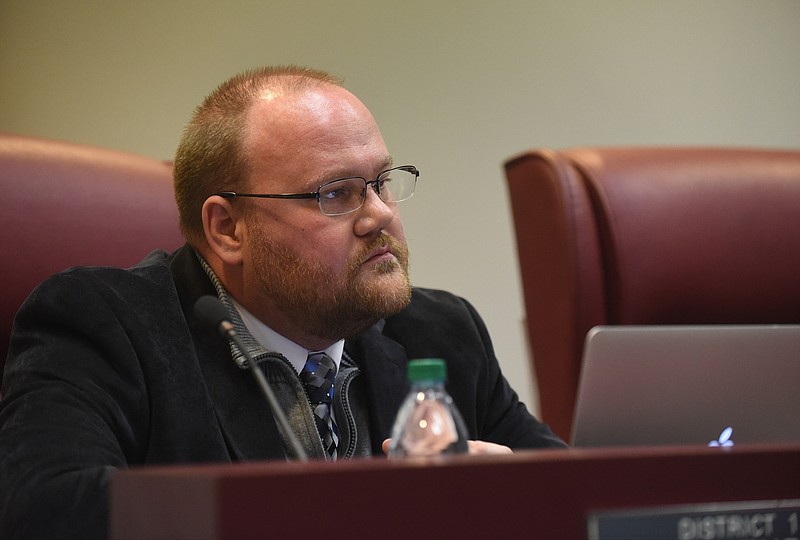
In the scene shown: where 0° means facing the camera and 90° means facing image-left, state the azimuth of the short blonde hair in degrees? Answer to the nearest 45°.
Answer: approximately 315°

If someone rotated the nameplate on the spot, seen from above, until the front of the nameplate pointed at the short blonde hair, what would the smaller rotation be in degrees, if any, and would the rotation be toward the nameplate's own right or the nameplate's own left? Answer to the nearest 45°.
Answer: approximately 135° to the nameplate's own right

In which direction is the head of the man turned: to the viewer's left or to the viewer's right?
to the viewer's right

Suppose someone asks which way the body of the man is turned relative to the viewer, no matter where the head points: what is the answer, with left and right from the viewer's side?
facing the viewer and to the right of the viewer

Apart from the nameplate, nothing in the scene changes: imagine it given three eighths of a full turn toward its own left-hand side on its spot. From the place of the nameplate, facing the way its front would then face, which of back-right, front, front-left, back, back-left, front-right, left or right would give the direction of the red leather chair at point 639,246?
front-left

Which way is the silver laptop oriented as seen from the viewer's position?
away from the camera

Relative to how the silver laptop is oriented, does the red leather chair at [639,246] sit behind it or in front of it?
in front

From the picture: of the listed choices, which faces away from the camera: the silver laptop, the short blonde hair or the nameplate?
the silver laptop

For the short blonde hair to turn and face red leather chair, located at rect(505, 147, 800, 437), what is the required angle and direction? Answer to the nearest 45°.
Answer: approximately 45° to its left

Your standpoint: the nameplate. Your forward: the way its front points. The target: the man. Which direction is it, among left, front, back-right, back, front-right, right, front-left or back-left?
back-right

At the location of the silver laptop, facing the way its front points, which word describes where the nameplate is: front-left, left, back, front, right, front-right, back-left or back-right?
back

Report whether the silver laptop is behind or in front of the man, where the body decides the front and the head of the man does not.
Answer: in front

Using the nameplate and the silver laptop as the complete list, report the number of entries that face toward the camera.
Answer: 1

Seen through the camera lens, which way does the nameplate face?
facing the viewer
